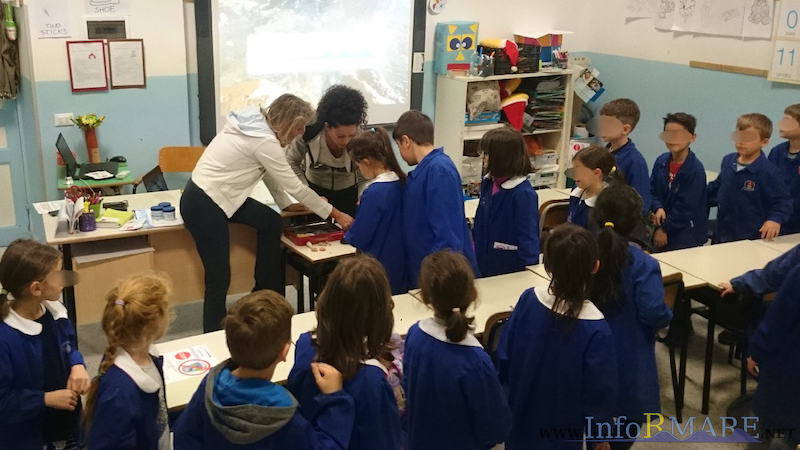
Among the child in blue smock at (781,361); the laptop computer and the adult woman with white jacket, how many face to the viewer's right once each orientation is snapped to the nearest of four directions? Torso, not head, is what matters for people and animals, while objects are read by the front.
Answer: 2

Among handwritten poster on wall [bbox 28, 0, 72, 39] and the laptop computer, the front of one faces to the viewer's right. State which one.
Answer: the laptop computer

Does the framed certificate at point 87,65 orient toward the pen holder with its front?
yes

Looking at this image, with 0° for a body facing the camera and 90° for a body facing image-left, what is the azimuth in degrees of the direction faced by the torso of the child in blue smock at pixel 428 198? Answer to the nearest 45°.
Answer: approximately 90°

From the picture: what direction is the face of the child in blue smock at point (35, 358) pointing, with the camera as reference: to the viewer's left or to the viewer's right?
to the viewer's right

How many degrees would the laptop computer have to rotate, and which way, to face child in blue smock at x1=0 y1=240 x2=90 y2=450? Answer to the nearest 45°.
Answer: approximately 90° to its right

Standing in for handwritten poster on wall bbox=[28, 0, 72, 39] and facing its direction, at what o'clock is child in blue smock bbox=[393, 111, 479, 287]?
The child in blue smock is roughly at 11 o'clock from the handwritten poster on wall.

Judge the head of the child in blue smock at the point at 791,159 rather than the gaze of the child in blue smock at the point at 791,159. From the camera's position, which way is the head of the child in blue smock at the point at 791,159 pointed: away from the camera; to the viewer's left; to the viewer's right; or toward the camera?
to the viewer's left
